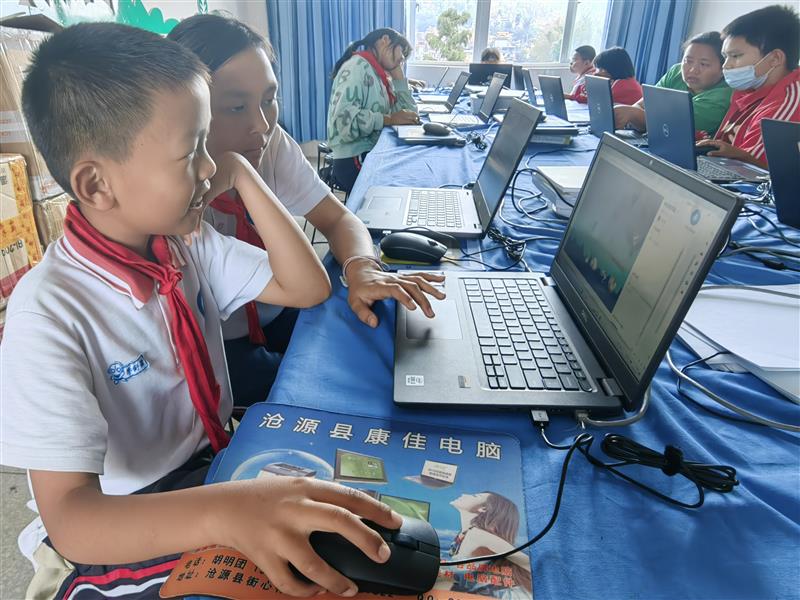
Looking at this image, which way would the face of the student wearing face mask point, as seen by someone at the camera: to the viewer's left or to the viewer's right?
to the viewer's left

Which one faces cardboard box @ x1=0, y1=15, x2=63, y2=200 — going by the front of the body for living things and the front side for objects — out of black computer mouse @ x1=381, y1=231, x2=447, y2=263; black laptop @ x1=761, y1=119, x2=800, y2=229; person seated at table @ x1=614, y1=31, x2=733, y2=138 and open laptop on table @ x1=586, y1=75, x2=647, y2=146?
the person seated at table

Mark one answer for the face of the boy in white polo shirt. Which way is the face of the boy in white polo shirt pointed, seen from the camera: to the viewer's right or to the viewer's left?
to the viewer's right

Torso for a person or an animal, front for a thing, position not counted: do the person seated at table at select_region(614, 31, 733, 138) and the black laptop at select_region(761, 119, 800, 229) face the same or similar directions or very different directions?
very different directions

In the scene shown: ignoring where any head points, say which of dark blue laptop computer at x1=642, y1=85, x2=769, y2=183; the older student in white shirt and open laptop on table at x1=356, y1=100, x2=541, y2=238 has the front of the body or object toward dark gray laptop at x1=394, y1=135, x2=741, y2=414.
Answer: the older student in white shirt

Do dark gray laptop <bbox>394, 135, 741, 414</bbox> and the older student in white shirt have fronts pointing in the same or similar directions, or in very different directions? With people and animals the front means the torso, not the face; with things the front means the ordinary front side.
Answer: very different directions

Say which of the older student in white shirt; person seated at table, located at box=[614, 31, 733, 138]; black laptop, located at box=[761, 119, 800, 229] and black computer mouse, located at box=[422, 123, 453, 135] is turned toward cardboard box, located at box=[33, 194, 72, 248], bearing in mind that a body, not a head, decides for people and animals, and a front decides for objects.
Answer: the person seated at table

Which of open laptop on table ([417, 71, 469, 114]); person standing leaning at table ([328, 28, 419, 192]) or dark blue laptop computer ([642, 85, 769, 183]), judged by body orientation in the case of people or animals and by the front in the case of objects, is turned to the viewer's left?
the open laptop on table

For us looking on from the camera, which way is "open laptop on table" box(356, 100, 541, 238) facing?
facing to the left of the viewer

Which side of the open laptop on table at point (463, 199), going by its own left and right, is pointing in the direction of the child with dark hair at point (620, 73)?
right

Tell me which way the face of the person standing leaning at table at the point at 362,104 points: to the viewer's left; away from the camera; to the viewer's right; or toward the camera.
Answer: to the viewer's right
